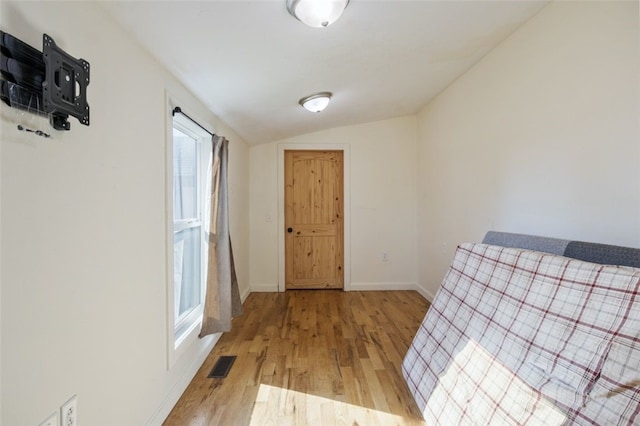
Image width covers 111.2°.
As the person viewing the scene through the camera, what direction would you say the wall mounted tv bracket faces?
facing the viewer and to the right of the viewer

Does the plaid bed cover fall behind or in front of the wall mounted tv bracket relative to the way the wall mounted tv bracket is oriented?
in front

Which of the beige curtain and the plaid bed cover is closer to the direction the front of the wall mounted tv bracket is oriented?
the plaid bed cover

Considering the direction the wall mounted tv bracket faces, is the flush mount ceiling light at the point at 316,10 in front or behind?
in front

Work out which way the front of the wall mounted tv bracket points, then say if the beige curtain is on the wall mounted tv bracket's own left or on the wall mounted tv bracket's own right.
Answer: on the wall mounted tv bracket's own left

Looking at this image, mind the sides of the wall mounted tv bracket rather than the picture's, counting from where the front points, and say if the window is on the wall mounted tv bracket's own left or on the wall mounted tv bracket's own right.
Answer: on the wall mounted tv bracket's own left

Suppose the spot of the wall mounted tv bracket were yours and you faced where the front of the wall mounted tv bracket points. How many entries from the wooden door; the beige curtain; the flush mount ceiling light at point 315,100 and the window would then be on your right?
0

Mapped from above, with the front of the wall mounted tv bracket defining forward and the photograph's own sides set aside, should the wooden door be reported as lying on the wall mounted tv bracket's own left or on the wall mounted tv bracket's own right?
on the wall mounted tv bracket's own left
